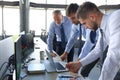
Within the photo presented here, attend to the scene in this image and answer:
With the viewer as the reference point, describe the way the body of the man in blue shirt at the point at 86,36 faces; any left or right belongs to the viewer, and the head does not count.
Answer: facing the viewer and to the left of the viewer

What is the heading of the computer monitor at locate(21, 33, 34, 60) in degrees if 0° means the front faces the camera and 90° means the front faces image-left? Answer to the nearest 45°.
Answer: approximately 315°

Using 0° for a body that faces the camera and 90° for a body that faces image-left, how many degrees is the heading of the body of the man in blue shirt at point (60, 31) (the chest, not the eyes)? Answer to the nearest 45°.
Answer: approximately 0°

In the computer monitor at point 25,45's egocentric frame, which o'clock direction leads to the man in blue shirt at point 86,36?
The man in blue shirt is roughly at 11 o'clock from the computer monitor.

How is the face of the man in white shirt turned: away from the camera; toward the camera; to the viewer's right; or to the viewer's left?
to the viewer's left

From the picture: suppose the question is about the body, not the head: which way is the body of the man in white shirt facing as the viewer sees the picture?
to the viewer's left

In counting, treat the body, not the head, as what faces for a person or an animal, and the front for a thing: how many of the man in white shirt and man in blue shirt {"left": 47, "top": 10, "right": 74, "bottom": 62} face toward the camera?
1

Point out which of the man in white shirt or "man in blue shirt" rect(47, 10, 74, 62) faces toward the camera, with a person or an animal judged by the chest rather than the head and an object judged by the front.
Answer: the man in blue shirt

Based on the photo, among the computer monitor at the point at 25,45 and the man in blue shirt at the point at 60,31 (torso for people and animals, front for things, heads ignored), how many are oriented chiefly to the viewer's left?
0

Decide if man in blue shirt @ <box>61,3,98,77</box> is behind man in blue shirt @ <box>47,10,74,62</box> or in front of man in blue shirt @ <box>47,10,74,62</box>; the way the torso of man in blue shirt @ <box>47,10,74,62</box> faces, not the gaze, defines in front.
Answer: in front

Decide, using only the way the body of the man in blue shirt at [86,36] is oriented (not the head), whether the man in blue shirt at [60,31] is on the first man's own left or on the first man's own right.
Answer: on the first man's own right
